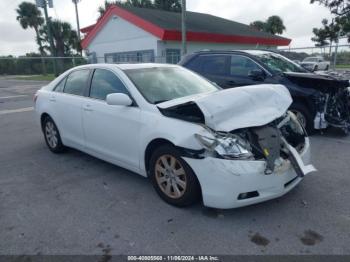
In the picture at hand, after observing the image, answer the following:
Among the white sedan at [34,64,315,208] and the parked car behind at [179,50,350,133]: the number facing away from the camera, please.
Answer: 0

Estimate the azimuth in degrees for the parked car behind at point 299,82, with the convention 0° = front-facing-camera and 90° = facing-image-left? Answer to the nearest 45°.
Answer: approximately 315°

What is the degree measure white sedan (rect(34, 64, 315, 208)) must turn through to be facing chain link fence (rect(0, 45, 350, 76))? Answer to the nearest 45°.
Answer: approximately 135° to its left

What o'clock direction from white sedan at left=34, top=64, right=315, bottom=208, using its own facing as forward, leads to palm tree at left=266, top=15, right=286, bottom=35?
The palm tree is roughly at 8 o'clock from the white sedan.

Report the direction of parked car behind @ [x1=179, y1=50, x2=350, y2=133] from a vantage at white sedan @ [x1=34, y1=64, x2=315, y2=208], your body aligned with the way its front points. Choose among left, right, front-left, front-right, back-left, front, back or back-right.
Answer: left

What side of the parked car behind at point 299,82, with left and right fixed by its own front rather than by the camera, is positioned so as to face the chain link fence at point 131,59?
back

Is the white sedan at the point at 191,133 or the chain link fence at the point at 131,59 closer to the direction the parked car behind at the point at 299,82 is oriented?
the white sedan

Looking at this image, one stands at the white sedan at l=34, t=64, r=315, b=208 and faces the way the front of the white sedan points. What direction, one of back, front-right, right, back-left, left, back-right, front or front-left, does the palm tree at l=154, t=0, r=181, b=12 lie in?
back-left
